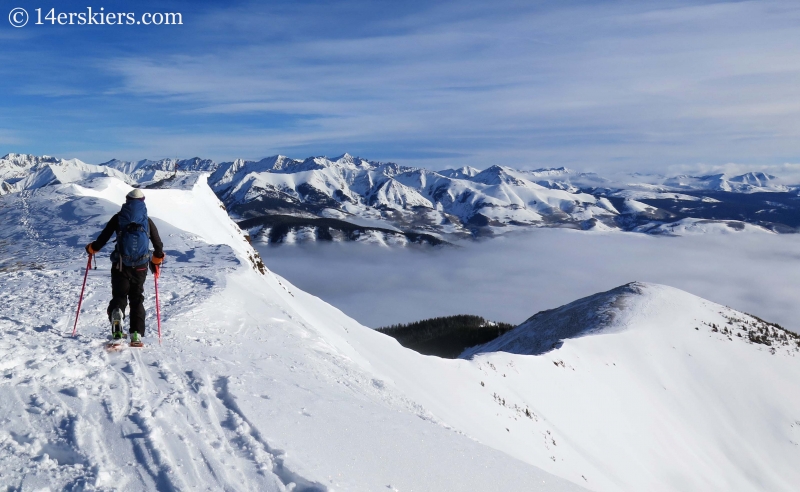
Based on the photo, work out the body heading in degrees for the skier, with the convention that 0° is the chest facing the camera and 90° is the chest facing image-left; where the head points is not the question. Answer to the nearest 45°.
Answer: approximately 180°
